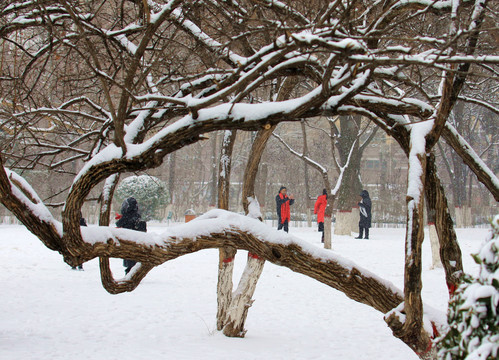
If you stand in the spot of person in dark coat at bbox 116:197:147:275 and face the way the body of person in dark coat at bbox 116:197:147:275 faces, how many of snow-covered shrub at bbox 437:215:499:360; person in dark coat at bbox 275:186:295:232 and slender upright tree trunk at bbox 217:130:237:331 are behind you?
2

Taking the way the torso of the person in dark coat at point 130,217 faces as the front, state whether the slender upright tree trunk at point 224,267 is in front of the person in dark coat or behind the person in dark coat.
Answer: behind

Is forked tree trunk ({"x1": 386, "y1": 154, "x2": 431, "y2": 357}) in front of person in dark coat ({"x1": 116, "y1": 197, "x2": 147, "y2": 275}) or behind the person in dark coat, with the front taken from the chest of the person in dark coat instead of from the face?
behind

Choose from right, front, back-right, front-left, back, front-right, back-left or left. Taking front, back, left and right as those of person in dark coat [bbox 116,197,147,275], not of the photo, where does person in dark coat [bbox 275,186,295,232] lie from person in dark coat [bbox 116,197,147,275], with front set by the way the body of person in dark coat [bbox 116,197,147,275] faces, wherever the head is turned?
front-right

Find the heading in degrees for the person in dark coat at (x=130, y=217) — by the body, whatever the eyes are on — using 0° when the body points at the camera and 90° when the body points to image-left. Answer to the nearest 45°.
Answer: approximately 180°

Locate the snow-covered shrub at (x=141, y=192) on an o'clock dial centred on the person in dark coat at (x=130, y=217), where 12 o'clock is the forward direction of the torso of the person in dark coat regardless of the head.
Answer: The snow-covered shrub is roughly at 12 o'clock from the person in dark coat.

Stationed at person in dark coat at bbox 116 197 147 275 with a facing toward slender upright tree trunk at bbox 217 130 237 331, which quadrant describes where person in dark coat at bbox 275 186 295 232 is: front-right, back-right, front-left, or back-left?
back-left
